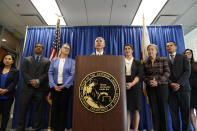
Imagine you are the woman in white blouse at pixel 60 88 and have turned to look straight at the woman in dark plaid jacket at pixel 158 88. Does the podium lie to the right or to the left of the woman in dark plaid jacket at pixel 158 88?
right

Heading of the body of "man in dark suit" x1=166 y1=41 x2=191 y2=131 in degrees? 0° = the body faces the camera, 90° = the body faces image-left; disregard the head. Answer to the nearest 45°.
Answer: approximately 45°

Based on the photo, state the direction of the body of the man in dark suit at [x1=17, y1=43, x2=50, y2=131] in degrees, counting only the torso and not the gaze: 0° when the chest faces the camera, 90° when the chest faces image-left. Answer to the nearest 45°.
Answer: approximately 0°

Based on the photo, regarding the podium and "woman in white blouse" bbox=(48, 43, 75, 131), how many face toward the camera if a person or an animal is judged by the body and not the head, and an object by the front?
2

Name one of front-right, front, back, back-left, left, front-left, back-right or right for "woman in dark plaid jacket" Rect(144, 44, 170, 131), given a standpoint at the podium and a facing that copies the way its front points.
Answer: back-left
